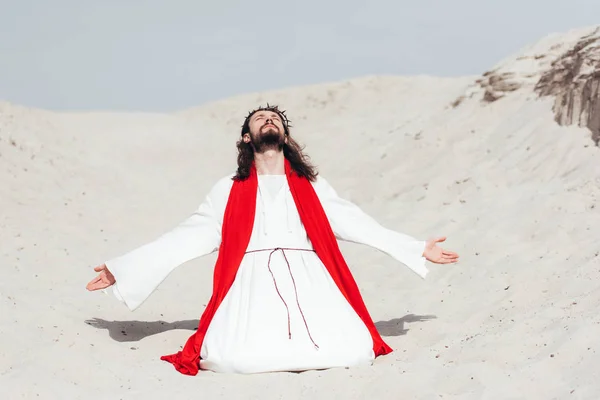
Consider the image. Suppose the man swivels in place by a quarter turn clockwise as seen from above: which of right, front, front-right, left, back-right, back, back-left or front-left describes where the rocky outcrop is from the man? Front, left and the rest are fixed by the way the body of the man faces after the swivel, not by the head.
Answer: back-right

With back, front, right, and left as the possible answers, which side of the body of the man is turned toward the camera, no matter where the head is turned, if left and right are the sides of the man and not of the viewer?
front
